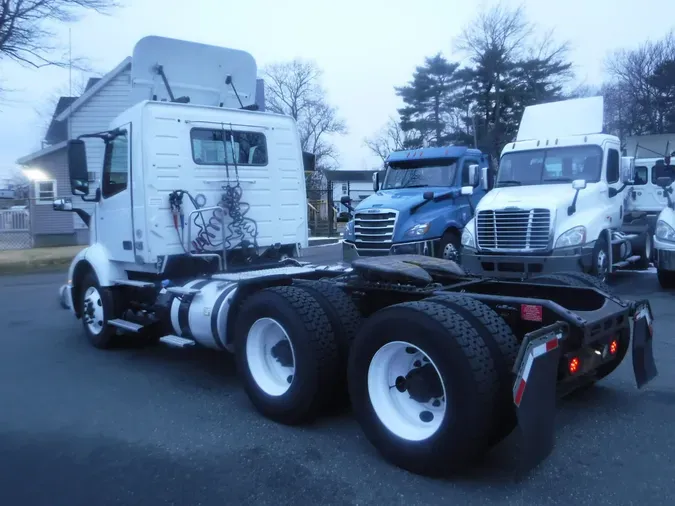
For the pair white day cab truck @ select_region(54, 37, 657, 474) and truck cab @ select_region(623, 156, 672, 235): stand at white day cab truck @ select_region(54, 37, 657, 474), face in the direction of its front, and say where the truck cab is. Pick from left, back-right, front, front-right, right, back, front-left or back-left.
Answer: right

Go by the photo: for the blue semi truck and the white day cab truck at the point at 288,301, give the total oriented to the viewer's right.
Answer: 0

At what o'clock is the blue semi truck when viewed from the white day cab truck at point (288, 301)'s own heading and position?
The blue semi truck is roughly at 2 o'clock from the white day cab truck.

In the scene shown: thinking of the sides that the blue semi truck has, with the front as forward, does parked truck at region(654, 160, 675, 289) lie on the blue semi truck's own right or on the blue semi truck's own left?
on the blue semi truck's own left

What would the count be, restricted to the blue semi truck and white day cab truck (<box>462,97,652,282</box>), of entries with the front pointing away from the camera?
0

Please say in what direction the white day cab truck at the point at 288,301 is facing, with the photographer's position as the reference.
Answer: facing away from the viewer and to the left of the viewer

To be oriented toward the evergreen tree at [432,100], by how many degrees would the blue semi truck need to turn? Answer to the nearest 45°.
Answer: approximately 135° to its right

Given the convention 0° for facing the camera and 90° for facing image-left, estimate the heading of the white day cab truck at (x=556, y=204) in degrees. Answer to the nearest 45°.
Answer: approximately 45°

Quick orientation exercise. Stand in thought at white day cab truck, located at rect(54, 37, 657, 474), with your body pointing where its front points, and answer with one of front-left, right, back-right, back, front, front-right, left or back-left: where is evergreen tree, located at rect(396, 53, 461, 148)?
front-right

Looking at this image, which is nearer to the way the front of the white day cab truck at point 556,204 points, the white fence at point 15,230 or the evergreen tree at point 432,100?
the white fence

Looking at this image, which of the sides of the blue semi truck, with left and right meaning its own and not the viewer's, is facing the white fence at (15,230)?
right
